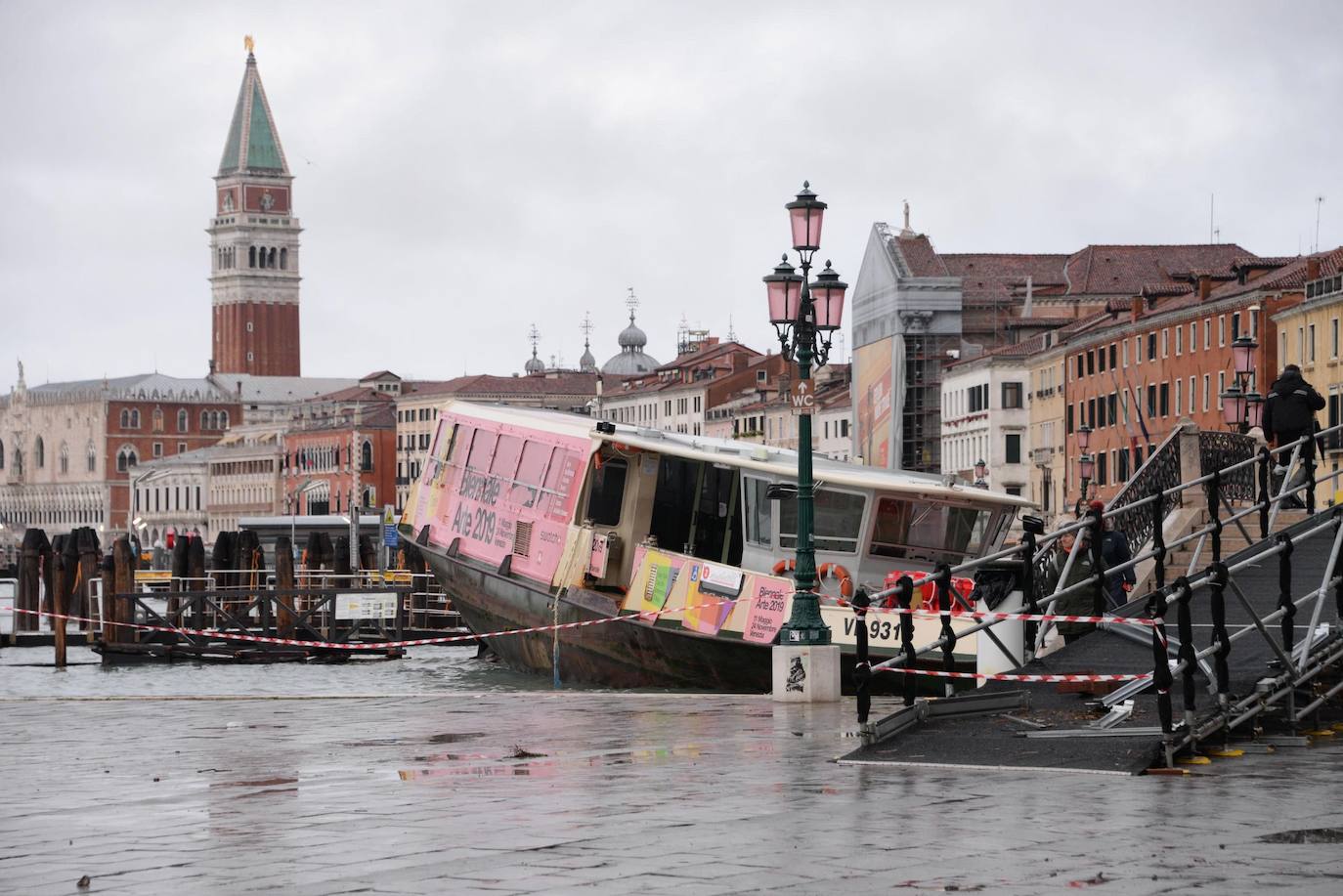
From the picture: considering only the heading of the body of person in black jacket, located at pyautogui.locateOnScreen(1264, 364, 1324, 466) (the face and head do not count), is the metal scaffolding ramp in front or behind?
behind

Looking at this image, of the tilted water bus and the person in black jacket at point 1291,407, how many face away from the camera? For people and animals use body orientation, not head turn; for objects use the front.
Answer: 1

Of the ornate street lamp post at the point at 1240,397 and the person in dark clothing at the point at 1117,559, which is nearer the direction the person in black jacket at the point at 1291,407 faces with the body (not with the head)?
the ornate street lamp post

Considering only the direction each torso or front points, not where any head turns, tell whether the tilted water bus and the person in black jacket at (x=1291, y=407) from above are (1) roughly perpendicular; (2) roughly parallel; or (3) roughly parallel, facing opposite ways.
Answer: roughly perpendicular

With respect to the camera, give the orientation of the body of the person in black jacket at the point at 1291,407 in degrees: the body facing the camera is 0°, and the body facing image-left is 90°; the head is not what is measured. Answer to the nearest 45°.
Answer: approximately 180°

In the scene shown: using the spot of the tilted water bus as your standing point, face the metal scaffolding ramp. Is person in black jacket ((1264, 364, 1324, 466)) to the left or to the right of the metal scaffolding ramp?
left
